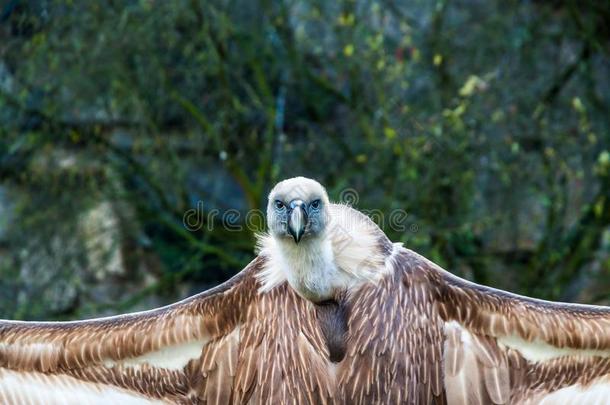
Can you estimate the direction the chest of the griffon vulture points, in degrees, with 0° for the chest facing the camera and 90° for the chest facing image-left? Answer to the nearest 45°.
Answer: approximately 0°
